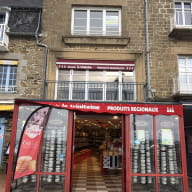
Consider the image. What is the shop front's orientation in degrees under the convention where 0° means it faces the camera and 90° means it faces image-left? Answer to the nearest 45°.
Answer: approximately 0°

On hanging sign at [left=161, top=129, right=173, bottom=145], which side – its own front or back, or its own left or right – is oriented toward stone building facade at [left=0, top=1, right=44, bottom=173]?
right

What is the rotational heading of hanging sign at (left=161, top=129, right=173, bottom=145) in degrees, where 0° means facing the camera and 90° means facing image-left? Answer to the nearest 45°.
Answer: approximately 0°

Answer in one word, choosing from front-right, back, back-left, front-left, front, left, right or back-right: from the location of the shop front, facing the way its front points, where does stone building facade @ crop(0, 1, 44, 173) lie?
back-right
